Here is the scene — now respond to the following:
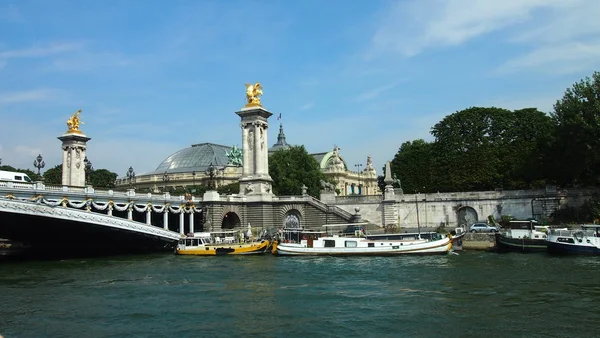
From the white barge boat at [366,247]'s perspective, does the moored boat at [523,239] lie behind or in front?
in front

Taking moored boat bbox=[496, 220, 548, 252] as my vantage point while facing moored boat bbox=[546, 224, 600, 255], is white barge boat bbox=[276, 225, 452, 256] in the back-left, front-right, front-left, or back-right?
back-right

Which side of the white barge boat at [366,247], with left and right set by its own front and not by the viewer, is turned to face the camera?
right

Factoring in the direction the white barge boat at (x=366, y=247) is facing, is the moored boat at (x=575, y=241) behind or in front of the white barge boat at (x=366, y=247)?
in front
